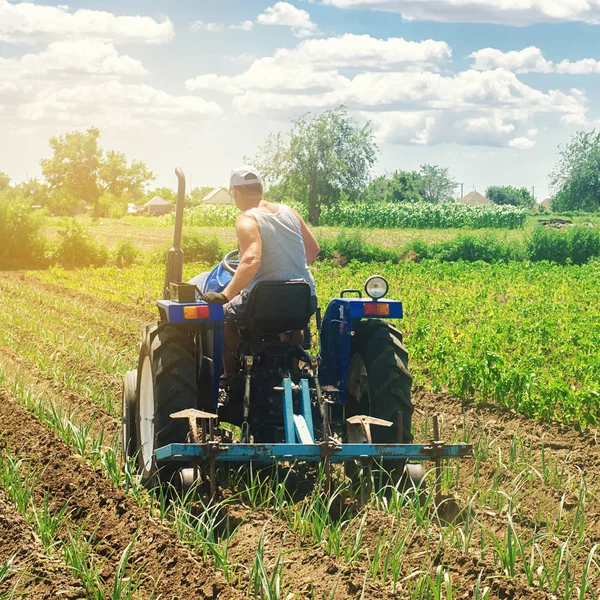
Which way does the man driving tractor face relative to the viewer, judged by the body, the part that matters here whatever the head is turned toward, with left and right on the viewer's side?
facing away from the viewer and to the left of the viewer

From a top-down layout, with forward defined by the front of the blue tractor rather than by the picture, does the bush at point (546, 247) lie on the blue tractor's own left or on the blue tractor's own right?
on the blue tractor's own right

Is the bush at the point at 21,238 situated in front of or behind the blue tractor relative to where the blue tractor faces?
in front

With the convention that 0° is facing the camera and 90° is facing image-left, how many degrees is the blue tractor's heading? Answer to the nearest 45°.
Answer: approximately 135°

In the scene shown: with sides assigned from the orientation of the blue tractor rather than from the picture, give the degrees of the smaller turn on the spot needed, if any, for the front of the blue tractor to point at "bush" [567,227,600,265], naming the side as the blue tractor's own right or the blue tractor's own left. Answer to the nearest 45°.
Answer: approximately 45° to the blue tractor's own right

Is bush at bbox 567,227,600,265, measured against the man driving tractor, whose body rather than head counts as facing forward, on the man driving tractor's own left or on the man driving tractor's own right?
on the man driving tractor's own right
